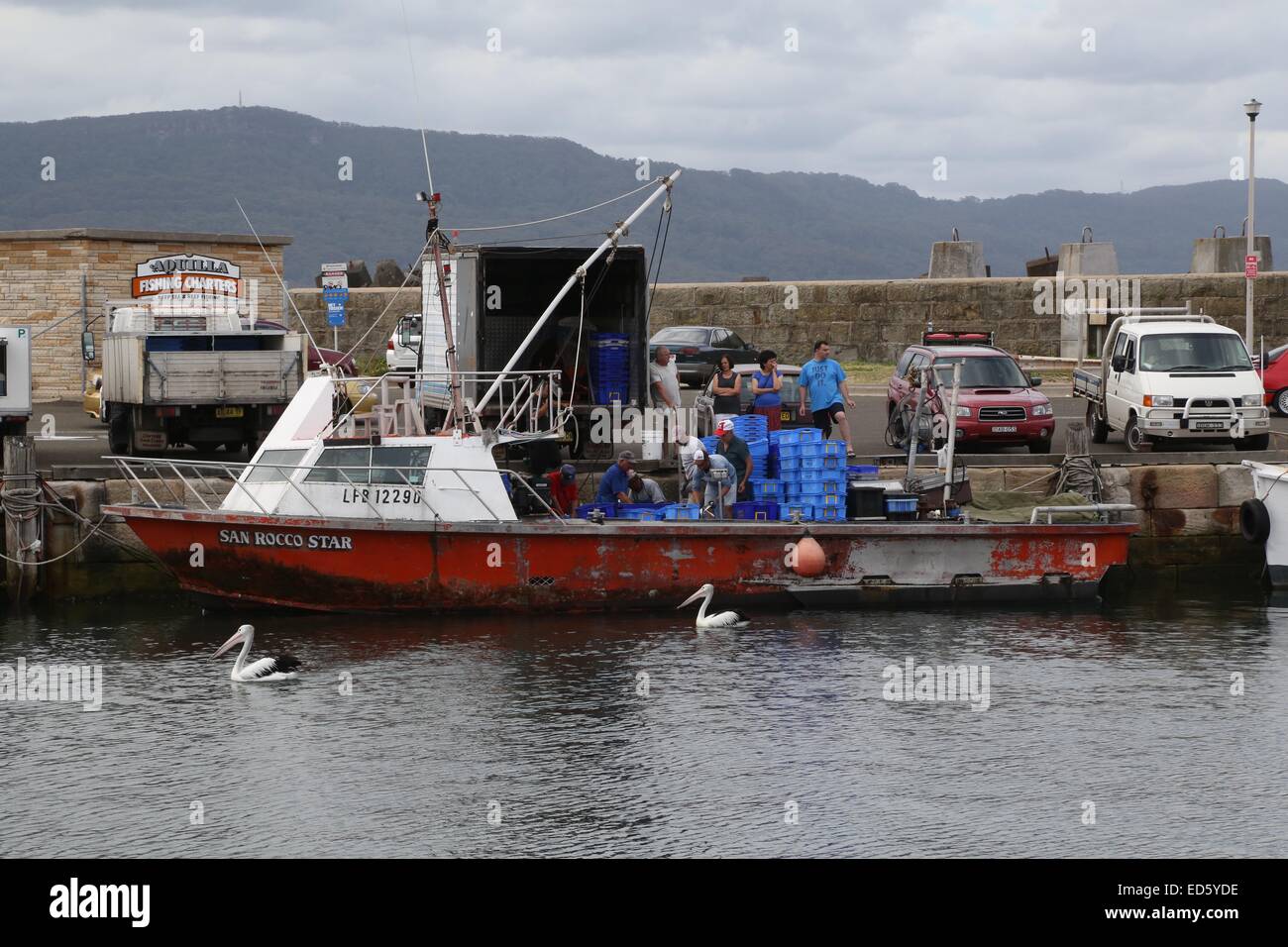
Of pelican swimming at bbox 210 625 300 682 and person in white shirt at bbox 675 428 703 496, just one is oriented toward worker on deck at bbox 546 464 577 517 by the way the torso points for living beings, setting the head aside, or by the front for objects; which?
the person in white shirt

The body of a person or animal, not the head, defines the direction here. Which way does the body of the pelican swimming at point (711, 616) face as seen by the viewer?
to the viewer's left

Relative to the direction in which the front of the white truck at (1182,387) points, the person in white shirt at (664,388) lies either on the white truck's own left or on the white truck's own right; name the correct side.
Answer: on the white truck's own right

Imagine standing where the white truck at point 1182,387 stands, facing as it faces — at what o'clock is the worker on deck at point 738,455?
The worker on deck is roughly at 3 o'clock from the white truck.

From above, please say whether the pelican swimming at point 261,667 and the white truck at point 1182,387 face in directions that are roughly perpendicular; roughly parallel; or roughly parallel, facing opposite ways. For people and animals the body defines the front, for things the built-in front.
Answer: roughly perpendicular

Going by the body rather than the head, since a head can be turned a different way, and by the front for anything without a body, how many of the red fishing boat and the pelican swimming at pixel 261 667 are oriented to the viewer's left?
2

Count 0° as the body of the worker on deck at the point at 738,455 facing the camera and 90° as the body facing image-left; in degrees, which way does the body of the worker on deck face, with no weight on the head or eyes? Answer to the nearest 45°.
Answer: approximately 45°

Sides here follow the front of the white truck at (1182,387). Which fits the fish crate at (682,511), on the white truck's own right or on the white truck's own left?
on the white truck's own right

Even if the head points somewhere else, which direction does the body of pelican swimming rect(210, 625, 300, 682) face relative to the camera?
to the viewer's left

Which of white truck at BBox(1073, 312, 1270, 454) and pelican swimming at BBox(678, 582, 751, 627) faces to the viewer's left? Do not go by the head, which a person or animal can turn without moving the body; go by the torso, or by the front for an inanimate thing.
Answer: the pelican swimming

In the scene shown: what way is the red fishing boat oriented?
to the viewer's left

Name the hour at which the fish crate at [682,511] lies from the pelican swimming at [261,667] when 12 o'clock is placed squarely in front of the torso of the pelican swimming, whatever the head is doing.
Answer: The fish crate is roughly at 5 o'clock from the pelican swimming.
